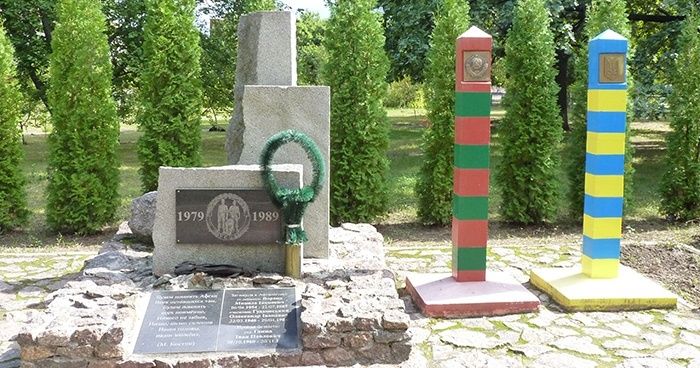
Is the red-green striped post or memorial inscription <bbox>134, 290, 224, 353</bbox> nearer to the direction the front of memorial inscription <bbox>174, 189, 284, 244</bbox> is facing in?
the memorial inscription

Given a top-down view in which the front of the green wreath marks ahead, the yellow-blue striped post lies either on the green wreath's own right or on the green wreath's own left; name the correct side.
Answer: on the green wreath's own left

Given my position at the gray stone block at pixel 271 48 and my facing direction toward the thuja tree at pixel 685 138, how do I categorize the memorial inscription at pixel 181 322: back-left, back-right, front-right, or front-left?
back-right

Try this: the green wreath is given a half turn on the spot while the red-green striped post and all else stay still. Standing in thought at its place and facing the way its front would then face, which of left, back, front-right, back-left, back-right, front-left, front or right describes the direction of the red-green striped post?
right

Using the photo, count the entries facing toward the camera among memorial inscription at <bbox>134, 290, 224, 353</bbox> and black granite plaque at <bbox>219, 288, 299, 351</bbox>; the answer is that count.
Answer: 2

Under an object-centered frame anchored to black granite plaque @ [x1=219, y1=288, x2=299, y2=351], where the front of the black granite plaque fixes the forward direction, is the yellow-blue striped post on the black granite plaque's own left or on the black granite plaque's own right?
on the black granite plaque's own left

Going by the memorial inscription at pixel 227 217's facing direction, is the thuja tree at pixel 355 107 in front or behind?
behind

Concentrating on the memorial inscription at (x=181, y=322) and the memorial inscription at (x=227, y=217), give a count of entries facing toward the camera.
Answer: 2

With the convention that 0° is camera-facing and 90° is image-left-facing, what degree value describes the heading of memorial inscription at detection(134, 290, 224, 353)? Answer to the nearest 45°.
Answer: approximately 0°
